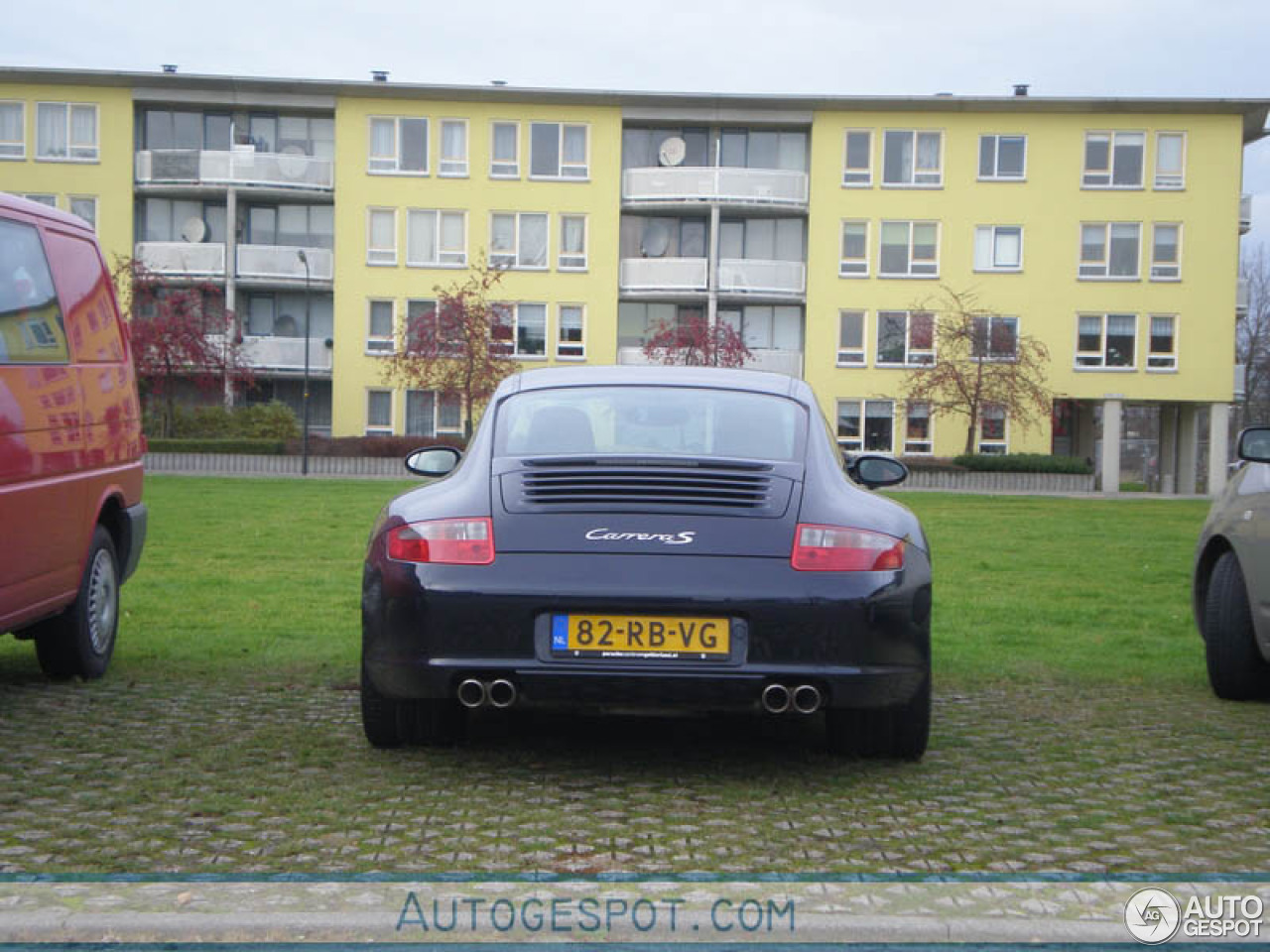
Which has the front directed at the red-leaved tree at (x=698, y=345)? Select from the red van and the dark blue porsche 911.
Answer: the dark blue porsche 911

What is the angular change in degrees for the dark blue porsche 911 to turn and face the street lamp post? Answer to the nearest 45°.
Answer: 0° — it already faces it

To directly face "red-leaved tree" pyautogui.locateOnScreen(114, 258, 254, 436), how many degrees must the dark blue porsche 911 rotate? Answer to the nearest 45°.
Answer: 0° — it already faces it

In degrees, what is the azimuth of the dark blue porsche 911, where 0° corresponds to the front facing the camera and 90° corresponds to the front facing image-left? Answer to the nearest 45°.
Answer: approximately 180°

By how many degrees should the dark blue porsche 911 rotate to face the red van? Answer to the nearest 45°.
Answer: approximately 45° to its left

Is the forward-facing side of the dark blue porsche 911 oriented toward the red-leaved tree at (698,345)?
yes

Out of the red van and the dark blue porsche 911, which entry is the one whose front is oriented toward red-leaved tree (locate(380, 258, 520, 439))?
the dark blue porsche 911
